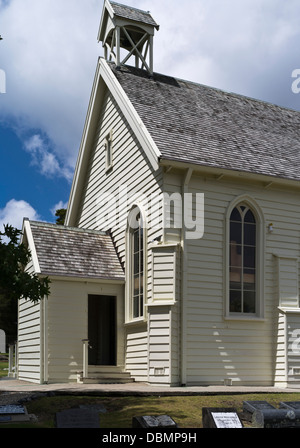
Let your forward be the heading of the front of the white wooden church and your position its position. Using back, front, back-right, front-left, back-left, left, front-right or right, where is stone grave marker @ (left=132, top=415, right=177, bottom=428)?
front-left

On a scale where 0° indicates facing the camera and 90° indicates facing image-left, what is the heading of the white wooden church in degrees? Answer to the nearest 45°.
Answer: approximately 45°
